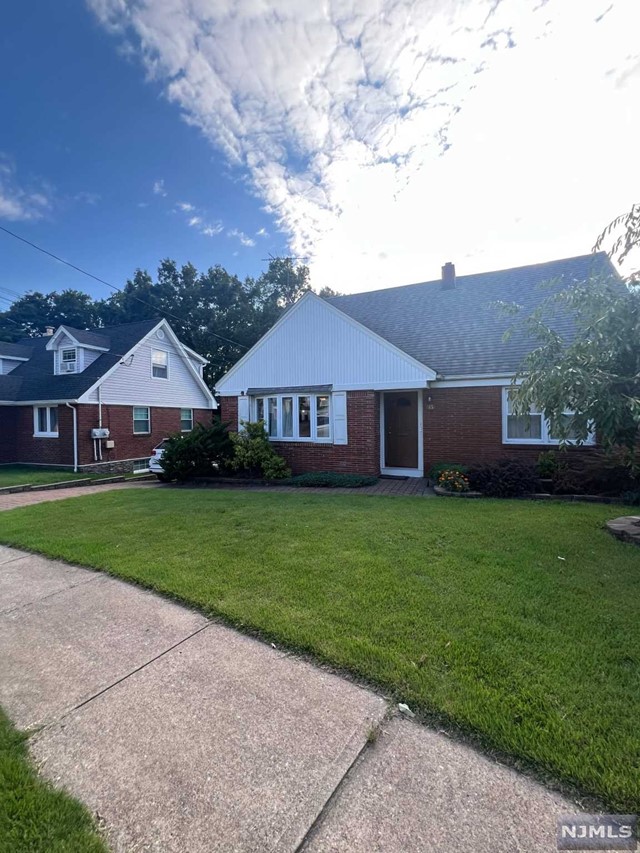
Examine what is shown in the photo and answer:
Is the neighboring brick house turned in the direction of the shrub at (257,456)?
no

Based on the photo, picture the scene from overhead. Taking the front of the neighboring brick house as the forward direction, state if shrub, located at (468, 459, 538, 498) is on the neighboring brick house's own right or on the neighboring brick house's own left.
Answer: on the neighboring brick house's own left

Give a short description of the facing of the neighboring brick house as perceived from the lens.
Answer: facing the viewer and to the left of the viewer

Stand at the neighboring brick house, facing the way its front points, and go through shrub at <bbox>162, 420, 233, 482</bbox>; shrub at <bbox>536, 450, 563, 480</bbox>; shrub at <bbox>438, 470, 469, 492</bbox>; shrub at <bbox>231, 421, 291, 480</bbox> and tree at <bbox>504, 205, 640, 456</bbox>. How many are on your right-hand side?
0

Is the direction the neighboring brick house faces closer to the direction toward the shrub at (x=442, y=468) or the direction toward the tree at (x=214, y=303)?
the shrub

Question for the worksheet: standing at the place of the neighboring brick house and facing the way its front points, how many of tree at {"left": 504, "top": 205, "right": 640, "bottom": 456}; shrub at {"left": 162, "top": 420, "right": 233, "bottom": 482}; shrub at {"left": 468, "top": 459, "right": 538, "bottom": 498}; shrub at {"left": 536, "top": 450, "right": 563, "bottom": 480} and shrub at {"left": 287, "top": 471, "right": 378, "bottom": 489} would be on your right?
0

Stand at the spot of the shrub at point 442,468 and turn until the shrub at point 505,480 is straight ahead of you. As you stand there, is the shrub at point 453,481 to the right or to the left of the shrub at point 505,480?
right

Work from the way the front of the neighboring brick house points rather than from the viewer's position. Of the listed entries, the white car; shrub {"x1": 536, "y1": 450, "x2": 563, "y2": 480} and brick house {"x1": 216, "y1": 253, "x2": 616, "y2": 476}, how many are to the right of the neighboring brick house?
0

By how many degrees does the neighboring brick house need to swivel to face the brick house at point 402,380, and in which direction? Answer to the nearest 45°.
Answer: approximately 90° to its left

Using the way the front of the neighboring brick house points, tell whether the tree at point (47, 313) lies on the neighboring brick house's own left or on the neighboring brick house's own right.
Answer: on the neighboring brick house's own right

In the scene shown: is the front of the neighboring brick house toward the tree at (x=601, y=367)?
no

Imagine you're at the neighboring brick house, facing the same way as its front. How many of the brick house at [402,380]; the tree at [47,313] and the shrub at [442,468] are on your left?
2

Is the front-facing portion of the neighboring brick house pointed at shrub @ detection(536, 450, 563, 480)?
no

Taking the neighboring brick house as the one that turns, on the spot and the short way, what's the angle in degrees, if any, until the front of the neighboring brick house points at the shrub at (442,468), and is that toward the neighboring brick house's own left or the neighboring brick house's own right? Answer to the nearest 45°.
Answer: approximately 90° to the neighboring brick house's own left
